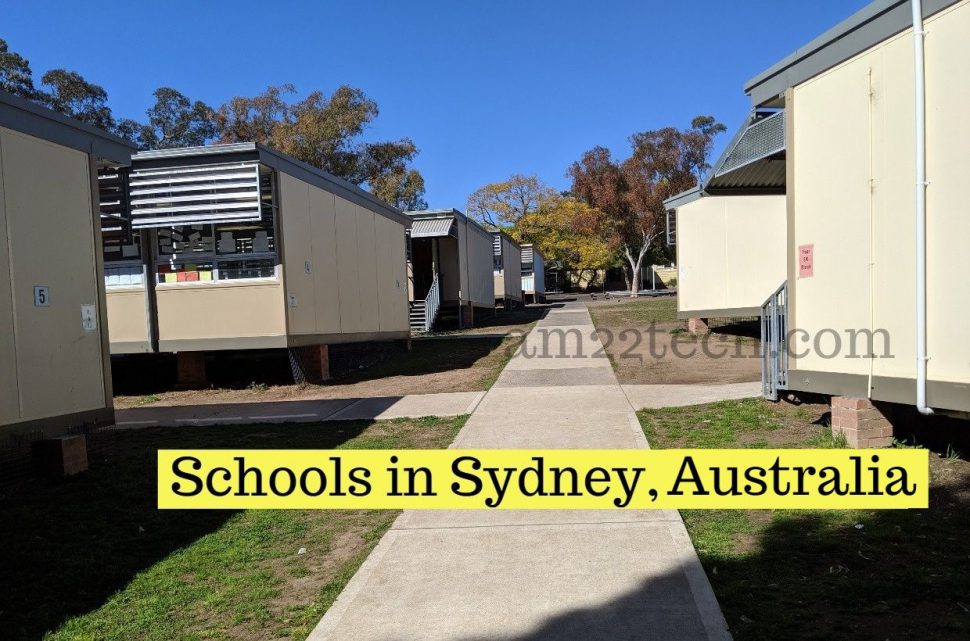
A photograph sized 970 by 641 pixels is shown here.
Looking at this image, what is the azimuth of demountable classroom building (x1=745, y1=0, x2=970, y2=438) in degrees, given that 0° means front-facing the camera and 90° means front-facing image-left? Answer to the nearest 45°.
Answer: approximately 135°

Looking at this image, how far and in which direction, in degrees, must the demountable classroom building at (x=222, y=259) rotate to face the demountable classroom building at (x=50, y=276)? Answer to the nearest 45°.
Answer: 0° — it already faces it

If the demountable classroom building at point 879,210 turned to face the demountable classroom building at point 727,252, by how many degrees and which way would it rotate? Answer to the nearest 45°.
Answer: approximately 45° to its right

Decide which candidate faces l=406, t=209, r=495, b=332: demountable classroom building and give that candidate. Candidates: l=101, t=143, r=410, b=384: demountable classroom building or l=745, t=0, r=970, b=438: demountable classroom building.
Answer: l=745, t=0, r=970, b=438: demountable classroom building

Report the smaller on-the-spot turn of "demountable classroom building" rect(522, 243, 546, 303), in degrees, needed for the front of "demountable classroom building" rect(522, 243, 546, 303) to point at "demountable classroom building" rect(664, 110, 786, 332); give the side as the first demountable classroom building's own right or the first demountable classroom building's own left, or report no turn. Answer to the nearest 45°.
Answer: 0° — it already faces it

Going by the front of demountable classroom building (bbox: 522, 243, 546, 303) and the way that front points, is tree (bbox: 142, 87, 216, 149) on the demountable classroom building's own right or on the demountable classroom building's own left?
on the demountable classroom building's own right

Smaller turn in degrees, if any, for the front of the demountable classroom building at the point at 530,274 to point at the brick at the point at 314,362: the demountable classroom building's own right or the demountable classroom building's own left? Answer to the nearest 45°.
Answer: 0° — it already faces it
